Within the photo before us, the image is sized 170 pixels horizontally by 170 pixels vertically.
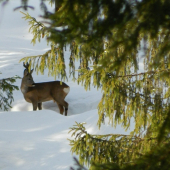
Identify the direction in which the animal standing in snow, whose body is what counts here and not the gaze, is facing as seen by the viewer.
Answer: to the viewer's left

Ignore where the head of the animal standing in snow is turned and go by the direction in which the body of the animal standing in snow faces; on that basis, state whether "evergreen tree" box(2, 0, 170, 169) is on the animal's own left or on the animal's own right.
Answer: on the animal's own left
